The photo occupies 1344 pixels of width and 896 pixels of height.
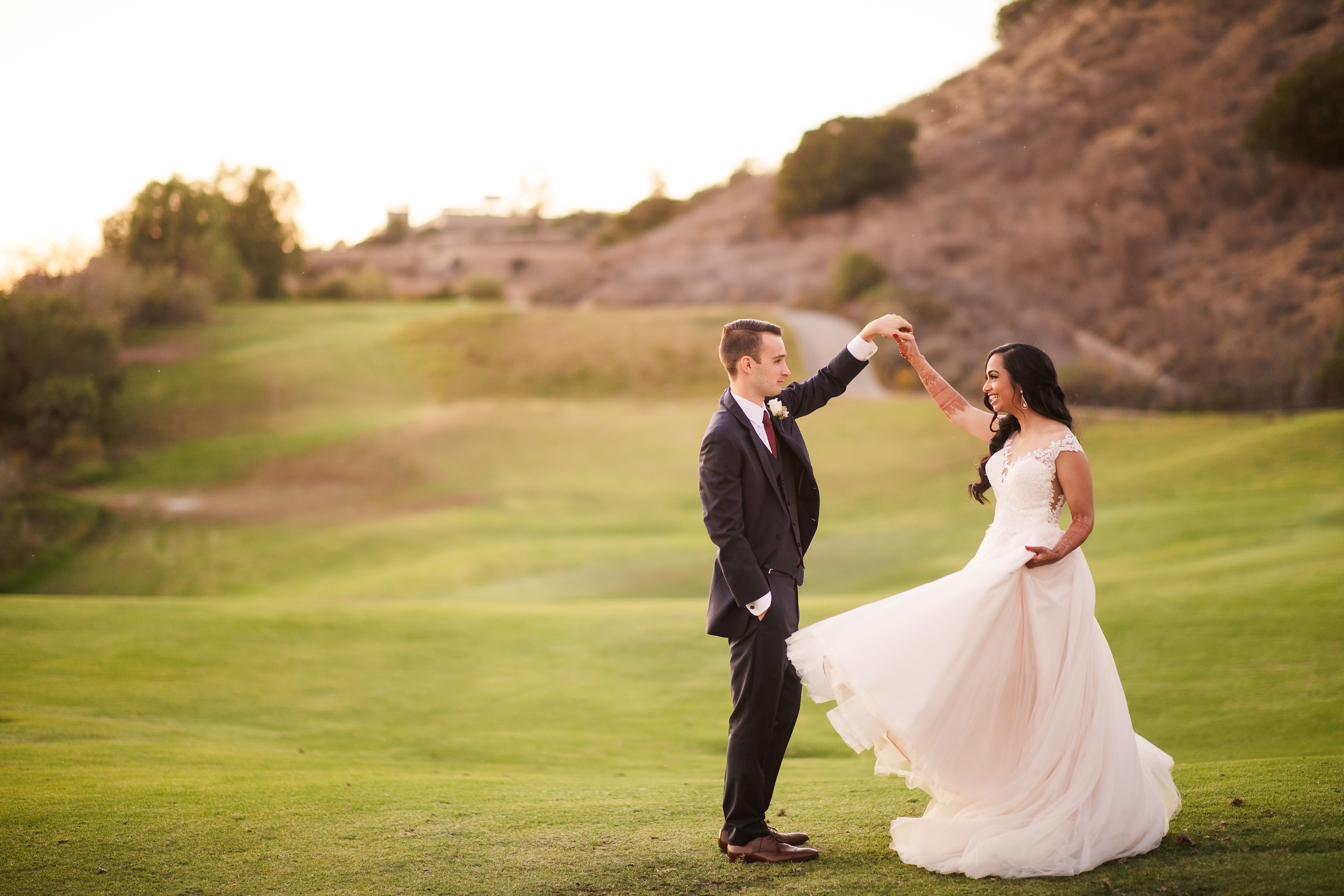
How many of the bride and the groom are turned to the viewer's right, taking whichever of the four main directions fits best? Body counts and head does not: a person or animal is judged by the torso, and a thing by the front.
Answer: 1

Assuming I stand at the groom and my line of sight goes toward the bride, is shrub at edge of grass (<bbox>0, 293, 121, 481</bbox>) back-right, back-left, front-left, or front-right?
back-left

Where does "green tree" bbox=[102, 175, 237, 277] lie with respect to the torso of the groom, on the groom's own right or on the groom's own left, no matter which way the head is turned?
on the groom's own left

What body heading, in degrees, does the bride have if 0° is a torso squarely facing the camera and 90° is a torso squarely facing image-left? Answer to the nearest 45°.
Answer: approximately 45°

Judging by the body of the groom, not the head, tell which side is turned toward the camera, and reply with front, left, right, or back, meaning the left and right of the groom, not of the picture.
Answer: right

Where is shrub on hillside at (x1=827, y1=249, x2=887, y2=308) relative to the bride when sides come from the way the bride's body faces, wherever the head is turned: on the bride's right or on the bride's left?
on the bride's right

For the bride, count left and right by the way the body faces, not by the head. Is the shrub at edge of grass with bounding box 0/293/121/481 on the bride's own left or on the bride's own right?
on the bride's own right

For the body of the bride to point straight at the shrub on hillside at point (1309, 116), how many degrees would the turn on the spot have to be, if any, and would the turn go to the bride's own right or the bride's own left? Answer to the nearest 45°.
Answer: approximately 135° to the bride's own right

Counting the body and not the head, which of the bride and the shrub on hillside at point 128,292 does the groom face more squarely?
the bride

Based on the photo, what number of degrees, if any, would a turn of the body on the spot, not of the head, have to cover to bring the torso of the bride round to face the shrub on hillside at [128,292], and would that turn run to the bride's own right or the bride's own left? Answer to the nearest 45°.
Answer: approximately 90° to the bride's own right

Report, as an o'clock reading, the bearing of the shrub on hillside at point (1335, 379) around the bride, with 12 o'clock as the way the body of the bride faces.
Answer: The shrub on hillside is roughly at 5 o'clock from the bride.

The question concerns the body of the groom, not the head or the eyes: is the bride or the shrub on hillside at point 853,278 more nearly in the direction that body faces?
the bride

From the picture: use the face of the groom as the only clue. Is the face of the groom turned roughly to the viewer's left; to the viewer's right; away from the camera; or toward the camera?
to the viewer's right
